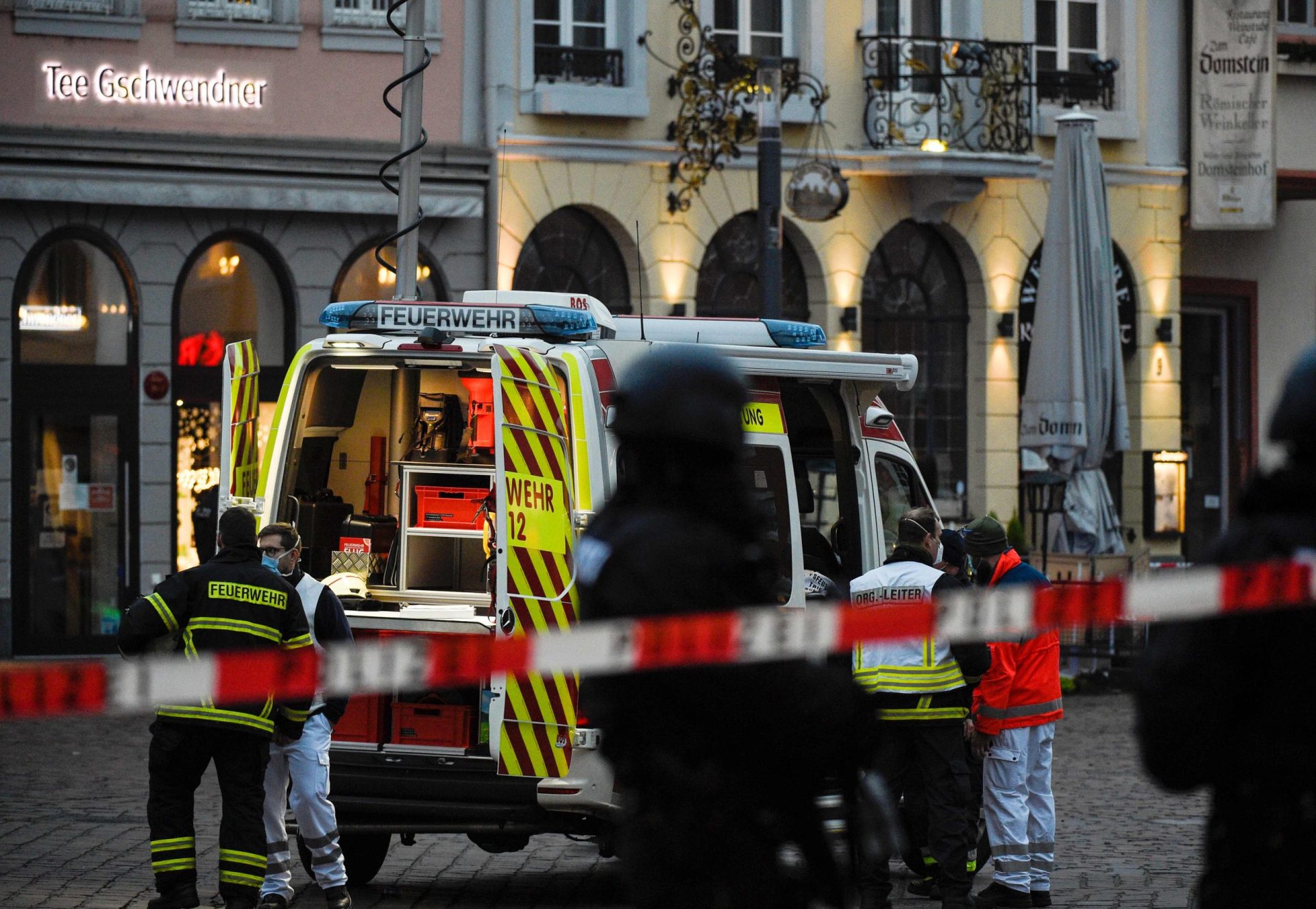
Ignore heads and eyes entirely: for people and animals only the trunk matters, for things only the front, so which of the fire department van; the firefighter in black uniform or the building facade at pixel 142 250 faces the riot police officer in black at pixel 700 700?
the building facade

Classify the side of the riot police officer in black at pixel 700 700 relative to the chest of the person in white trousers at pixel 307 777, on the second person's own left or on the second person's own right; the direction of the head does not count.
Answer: on the second person's own left

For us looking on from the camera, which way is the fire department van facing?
facing away from the viewer and to the right of the viewer

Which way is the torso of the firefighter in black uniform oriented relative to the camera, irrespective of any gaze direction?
away from the camera

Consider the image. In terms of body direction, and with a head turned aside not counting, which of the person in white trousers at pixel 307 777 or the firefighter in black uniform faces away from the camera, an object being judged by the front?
the firefighter in black uniform

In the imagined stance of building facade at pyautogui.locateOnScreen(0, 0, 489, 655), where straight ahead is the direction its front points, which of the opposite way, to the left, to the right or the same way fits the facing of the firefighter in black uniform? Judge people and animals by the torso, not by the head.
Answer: the opposite way

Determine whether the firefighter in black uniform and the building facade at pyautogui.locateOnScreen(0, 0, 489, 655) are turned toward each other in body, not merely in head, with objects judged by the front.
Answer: yes

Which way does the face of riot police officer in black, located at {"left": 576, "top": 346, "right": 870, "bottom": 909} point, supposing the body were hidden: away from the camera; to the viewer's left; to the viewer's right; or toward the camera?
away from the camera

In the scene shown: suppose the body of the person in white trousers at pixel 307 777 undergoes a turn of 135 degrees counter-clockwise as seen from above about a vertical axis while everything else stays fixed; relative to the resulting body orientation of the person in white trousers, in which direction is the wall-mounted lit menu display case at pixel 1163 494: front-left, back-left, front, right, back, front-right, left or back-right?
front-left

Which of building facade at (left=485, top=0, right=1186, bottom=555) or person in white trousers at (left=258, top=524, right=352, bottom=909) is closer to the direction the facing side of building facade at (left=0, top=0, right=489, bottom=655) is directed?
the person in white trousers

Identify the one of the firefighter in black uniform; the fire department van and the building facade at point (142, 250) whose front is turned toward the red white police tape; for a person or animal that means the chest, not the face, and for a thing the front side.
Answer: the building facade

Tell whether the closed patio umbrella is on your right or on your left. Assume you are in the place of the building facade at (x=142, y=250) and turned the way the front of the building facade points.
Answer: on your left
